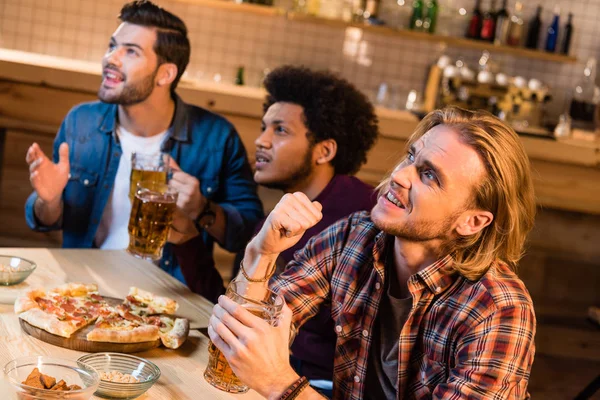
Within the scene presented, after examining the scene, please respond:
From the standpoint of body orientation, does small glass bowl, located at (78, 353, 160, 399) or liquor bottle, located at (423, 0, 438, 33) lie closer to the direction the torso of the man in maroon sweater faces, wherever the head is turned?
the small glass bowl

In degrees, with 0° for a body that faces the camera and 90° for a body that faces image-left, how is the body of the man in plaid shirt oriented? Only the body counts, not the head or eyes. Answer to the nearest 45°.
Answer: approximately 45°

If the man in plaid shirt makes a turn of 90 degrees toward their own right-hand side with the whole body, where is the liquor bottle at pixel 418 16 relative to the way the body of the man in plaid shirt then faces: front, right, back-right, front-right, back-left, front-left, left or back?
front-right

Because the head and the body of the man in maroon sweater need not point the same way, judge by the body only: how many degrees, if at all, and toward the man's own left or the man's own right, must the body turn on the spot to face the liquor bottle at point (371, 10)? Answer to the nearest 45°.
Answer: approximately 135° to the man's own right

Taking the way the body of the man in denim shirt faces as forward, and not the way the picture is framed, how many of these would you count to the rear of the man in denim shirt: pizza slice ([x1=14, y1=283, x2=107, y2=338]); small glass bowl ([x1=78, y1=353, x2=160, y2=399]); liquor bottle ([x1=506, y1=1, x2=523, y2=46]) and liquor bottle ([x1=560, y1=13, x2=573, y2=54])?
2

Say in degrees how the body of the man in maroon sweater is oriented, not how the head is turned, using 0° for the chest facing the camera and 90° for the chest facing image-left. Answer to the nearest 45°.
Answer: approximately 45°
